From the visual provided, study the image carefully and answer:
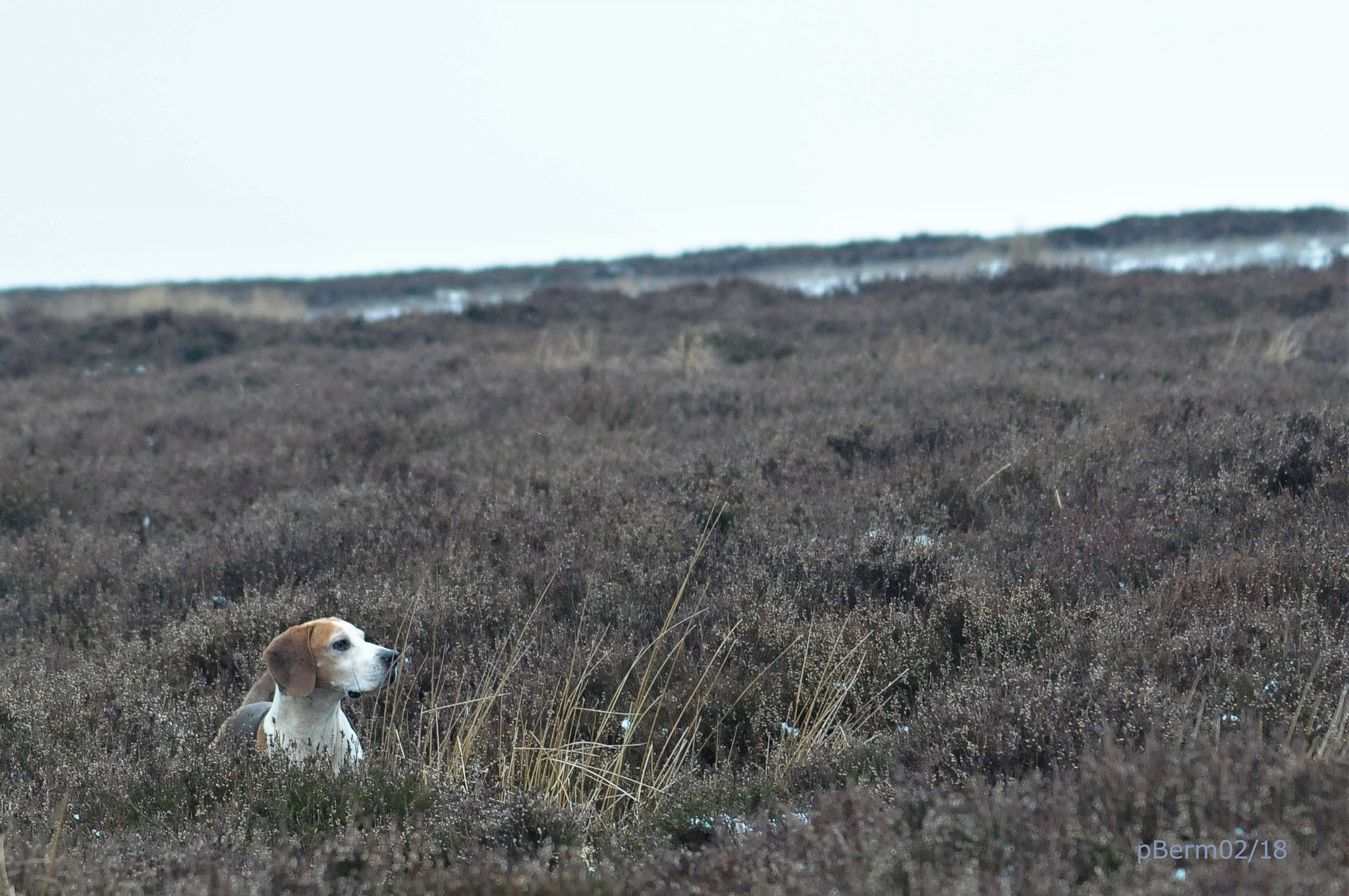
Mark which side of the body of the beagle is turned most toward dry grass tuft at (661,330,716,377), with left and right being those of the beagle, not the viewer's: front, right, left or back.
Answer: left

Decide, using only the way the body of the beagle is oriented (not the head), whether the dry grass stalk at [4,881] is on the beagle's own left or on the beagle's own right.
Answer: on the beagle's own right

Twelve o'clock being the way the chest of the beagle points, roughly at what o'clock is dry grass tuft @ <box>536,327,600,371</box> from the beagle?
The dry grass tuft is roughly at 8 o'clock from the beagle.

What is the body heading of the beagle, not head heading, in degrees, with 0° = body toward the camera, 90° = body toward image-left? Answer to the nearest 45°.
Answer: approximately 315°
